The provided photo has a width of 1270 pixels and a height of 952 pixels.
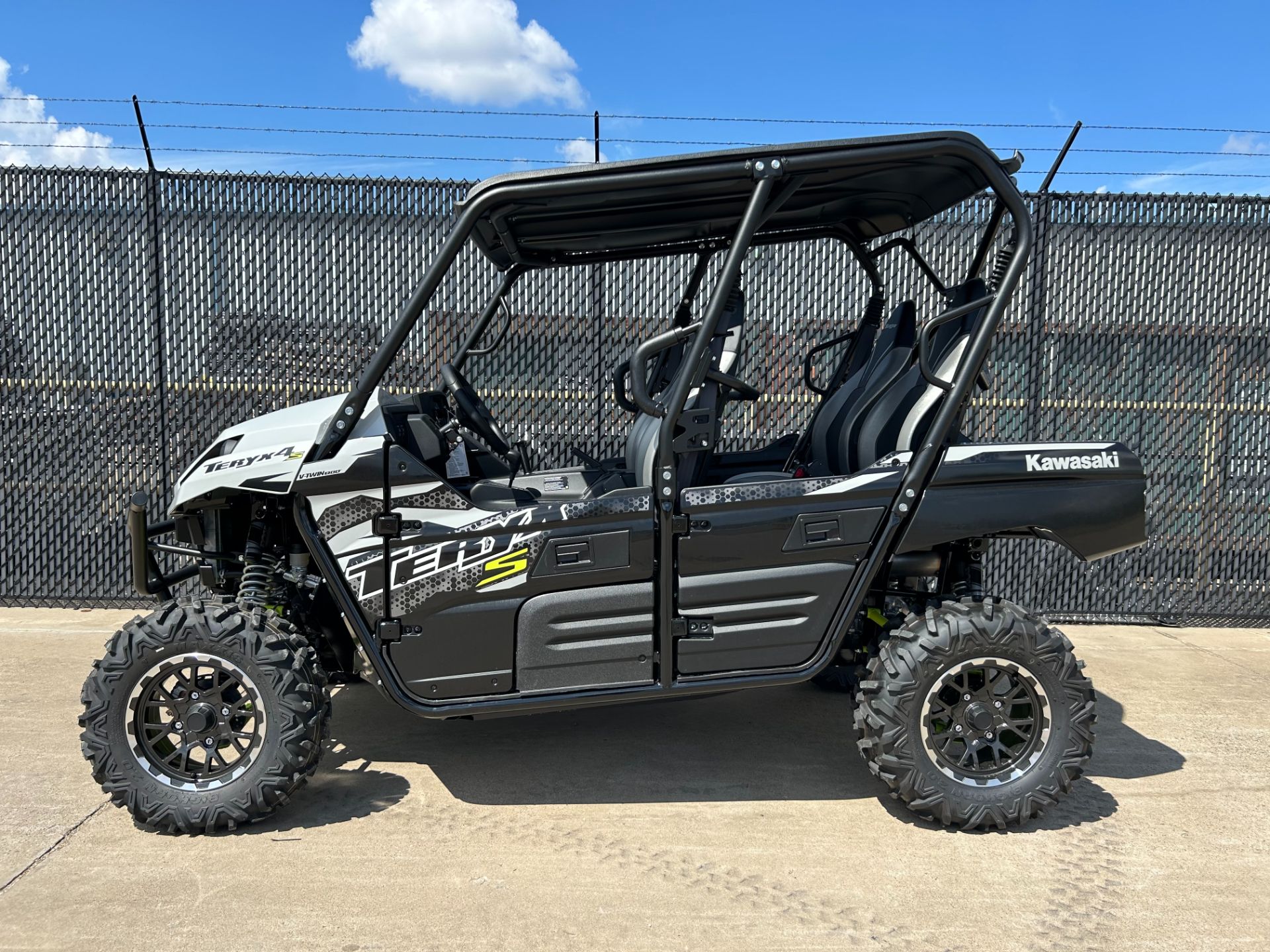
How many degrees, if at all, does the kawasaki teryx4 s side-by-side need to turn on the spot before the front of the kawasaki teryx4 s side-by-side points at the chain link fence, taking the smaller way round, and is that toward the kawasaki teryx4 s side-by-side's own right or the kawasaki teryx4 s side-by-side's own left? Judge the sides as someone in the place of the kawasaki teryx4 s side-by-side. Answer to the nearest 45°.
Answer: approximately 90° to the kawasaki teryx4 s side-by-side's own right

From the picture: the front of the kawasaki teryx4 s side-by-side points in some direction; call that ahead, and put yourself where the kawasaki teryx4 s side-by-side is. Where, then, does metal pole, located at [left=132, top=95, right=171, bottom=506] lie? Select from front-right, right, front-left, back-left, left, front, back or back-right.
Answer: front-right

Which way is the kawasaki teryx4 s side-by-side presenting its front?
to the viewer's left
